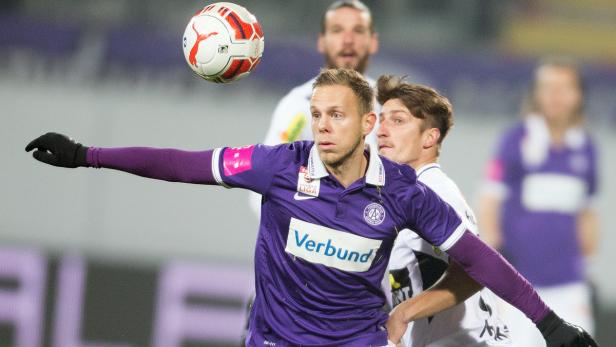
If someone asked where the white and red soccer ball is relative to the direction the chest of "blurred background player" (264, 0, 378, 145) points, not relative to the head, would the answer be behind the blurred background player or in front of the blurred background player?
in front

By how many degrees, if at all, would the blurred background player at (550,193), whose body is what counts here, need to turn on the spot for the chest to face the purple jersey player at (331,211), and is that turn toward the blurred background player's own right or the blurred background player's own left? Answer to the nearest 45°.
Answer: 0° — they already face them

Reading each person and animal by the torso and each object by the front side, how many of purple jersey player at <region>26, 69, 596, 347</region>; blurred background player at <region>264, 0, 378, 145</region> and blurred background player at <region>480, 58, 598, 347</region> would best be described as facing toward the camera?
3

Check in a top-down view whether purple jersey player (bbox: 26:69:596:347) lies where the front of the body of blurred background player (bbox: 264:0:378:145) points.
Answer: yes

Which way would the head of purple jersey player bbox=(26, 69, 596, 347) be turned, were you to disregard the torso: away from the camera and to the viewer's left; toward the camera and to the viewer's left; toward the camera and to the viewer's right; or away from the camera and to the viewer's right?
toward the camera and to the viewer's left

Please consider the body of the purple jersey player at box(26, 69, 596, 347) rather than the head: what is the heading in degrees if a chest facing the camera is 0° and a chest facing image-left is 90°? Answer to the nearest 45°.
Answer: approximately 0°

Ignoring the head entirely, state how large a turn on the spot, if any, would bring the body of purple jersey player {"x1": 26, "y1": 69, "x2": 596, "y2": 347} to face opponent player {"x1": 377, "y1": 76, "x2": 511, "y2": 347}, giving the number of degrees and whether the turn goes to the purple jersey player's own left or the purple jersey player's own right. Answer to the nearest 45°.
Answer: approximately 135° to the purple jersey player's own left

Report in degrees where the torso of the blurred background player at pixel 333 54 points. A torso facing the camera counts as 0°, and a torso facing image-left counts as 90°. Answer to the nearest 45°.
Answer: approximately 0°
